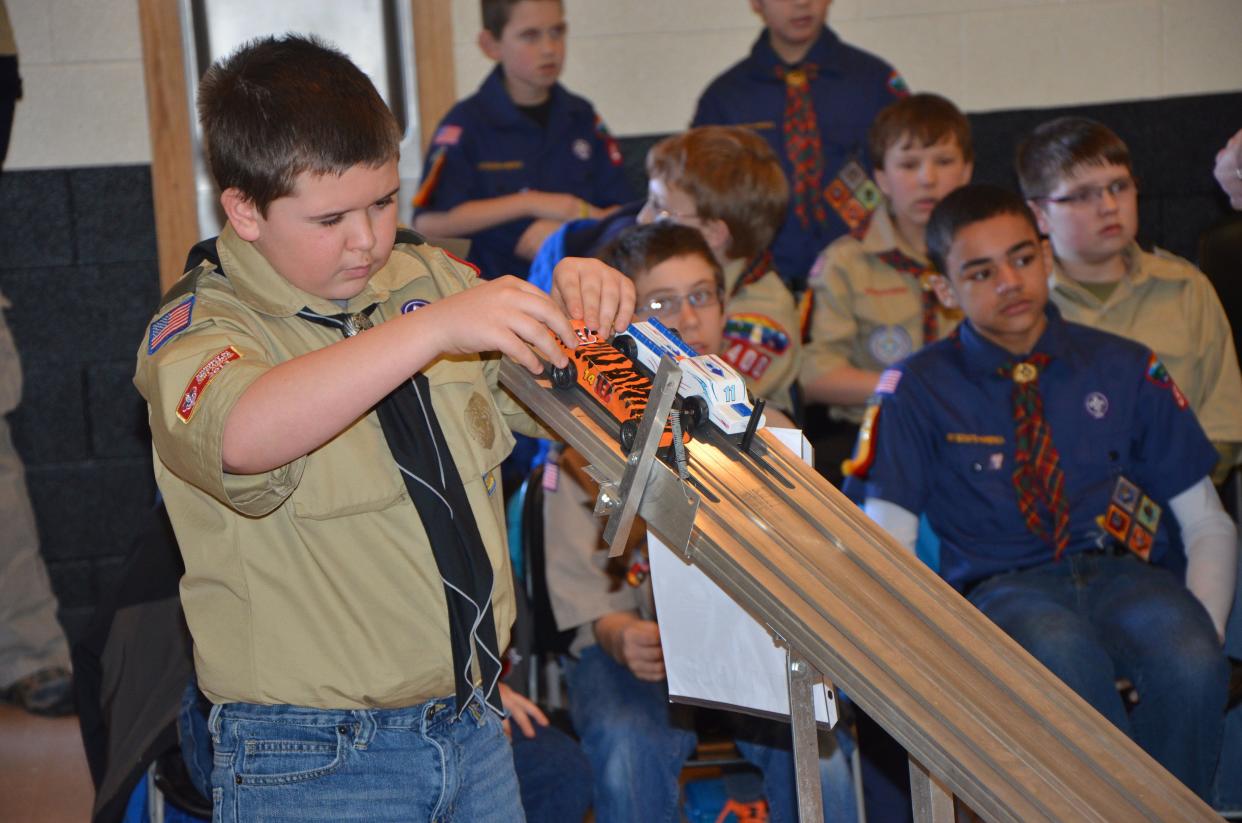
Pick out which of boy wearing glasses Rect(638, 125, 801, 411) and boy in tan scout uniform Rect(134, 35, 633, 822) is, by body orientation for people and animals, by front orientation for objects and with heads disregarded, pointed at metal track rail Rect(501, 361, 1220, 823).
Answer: the boy in tan scout uniform

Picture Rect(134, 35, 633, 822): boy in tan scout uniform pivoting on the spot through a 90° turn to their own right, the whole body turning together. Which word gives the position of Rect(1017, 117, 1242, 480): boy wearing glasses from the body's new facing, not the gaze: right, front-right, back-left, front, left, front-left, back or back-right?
back

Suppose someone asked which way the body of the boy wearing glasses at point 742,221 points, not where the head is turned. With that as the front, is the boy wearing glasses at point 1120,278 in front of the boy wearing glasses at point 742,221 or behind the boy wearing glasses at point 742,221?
behind

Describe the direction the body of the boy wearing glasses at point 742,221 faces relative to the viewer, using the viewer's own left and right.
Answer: facing to the left of the viewer

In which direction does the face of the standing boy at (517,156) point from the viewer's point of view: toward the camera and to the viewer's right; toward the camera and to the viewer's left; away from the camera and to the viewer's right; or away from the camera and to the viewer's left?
toward the camera and to the viewer's right

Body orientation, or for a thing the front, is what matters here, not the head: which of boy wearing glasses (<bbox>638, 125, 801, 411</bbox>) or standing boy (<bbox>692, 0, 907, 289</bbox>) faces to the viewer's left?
the boy wearing glasses
